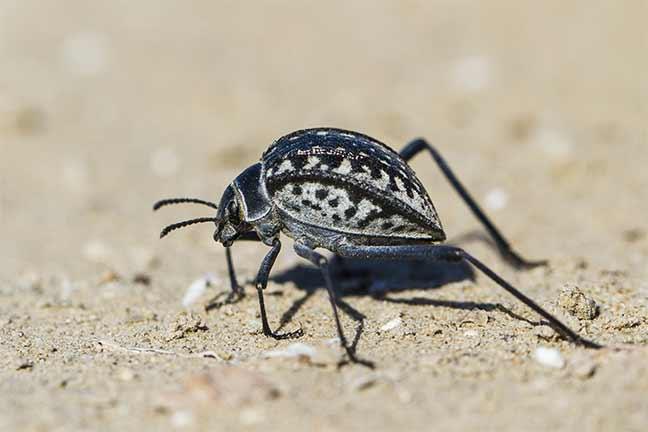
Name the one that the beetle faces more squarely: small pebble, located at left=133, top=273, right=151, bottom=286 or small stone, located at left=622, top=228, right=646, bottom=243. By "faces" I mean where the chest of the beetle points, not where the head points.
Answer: the small pebble

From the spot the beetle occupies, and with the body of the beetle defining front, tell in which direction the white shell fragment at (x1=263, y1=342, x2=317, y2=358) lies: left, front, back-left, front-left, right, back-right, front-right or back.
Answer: left

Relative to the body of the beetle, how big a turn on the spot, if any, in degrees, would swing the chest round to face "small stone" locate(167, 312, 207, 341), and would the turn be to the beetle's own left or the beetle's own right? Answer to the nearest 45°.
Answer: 0° — it already faces it

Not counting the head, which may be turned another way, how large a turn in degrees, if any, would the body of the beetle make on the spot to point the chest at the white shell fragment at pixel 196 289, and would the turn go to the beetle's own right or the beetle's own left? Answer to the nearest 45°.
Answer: approximately 45° to the beetle's own right

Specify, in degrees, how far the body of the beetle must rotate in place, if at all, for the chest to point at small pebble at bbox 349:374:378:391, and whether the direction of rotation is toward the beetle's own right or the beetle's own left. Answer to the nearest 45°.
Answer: approximately 90° to the beetle's own left

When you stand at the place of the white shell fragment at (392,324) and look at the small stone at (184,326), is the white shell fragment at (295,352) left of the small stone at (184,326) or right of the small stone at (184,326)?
left

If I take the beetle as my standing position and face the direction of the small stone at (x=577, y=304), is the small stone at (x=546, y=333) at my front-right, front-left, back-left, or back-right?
front-right

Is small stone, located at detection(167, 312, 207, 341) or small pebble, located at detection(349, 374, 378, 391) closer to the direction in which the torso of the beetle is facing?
the small stone

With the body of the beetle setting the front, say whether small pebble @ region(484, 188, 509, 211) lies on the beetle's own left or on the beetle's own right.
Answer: on the beetle's own right

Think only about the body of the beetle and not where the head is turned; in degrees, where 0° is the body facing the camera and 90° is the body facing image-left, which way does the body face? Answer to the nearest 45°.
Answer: approximately 90°

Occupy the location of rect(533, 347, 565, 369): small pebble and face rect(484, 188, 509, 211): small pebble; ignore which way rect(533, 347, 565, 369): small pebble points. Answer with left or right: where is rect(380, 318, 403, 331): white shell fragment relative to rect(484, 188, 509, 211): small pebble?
left

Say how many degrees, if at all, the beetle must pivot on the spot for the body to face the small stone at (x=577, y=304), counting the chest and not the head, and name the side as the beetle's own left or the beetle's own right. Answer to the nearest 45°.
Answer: approximately 180°

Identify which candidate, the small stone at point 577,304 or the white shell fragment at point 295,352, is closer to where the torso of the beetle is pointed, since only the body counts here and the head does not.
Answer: the white shell fragment

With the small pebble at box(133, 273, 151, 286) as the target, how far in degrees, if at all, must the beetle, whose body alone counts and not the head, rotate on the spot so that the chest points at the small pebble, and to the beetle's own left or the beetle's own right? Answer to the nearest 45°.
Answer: approximately 45° to the beetle's own right
